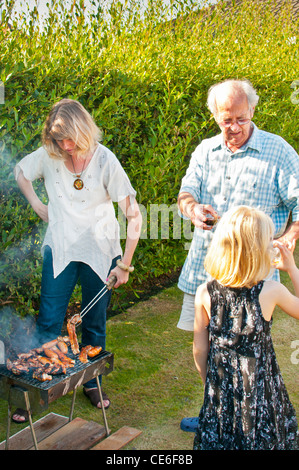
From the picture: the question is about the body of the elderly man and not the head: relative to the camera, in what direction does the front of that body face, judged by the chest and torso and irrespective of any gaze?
toward the camera

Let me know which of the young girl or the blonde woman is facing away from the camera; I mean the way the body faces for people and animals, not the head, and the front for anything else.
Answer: the young girl

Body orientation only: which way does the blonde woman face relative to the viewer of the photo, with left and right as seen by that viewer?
facing the viewer

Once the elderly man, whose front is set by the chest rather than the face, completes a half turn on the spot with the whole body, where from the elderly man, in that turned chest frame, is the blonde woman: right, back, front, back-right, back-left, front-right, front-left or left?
left

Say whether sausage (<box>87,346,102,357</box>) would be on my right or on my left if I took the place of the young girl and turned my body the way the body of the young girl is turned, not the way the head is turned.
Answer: on my left

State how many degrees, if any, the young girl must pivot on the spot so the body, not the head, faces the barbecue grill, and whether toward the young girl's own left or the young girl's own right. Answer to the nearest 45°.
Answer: approximately 90° to the young girl's own left

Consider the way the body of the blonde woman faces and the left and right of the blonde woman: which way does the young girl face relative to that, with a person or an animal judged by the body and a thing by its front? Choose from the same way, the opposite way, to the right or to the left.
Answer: the opposite way

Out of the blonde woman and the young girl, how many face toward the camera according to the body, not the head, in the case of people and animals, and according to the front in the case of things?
1

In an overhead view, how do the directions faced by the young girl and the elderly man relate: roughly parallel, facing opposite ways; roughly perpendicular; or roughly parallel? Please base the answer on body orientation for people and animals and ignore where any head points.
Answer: roughly parallel, facing opposite ways

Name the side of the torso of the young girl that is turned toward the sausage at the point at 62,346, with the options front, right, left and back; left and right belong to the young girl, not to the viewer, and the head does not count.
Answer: left

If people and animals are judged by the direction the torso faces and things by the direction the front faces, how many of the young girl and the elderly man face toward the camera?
1

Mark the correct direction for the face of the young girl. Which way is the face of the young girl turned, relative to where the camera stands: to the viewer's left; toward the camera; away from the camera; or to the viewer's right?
away from the camera
